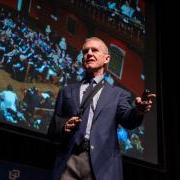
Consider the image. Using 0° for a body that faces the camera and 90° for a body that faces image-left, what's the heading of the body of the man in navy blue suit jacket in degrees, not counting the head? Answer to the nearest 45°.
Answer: approximately 45°
